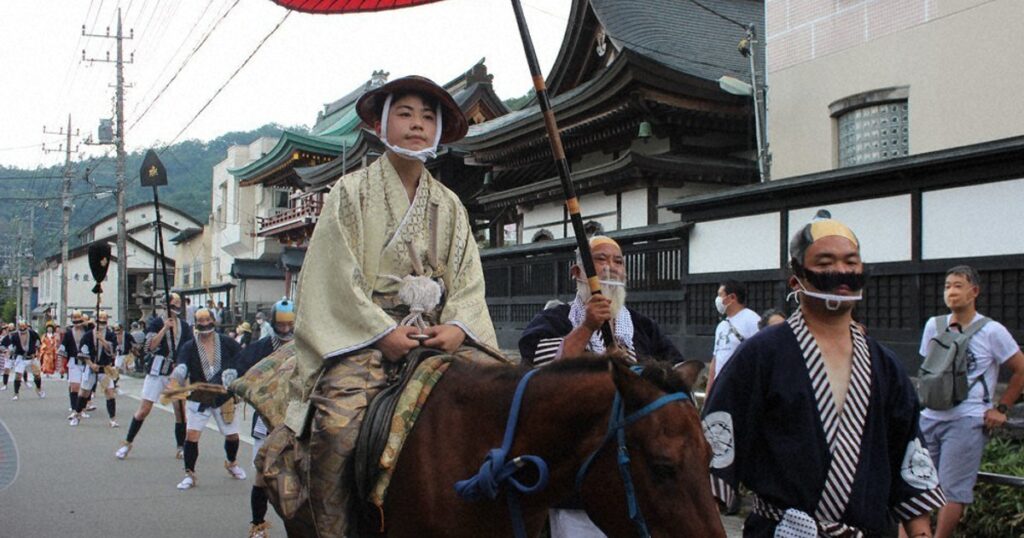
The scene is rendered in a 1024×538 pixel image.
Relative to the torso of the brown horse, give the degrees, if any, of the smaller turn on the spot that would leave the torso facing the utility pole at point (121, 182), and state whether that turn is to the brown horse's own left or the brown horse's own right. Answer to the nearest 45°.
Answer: approximately 180°

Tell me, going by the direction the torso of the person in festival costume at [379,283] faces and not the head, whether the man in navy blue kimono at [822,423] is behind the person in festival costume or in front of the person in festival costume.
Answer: in front

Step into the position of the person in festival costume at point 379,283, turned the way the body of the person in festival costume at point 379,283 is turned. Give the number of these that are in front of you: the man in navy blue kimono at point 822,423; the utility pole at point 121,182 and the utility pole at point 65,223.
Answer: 1

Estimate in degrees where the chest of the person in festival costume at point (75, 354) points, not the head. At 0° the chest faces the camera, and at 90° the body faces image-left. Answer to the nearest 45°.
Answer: approximately 0°

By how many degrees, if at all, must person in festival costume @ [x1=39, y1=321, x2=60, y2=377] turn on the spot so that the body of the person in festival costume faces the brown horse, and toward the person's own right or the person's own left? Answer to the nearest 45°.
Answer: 0° — they already face it

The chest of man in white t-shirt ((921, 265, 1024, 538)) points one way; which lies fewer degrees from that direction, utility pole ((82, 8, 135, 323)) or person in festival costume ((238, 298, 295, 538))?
the person in festival costume

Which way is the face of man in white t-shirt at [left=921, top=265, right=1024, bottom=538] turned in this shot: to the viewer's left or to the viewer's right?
to the viewer's left

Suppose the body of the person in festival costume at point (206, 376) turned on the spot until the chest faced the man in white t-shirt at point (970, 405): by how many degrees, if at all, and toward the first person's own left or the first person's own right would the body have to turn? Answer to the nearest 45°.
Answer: approximately 45° to the first person's own left

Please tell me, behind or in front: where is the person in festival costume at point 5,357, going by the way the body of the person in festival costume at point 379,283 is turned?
behind

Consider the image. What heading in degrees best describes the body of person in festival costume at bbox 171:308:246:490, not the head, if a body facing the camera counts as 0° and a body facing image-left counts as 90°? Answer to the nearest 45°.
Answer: approximately 0°

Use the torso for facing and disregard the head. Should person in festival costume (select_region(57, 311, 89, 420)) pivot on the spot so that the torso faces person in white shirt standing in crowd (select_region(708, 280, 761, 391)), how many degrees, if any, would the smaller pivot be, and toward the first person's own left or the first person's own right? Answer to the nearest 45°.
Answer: approximately 45° to the first person's own left
